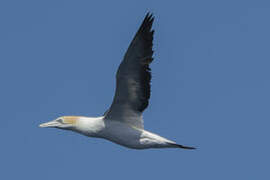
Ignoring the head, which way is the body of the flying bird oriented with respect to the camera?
to the viewer's left
